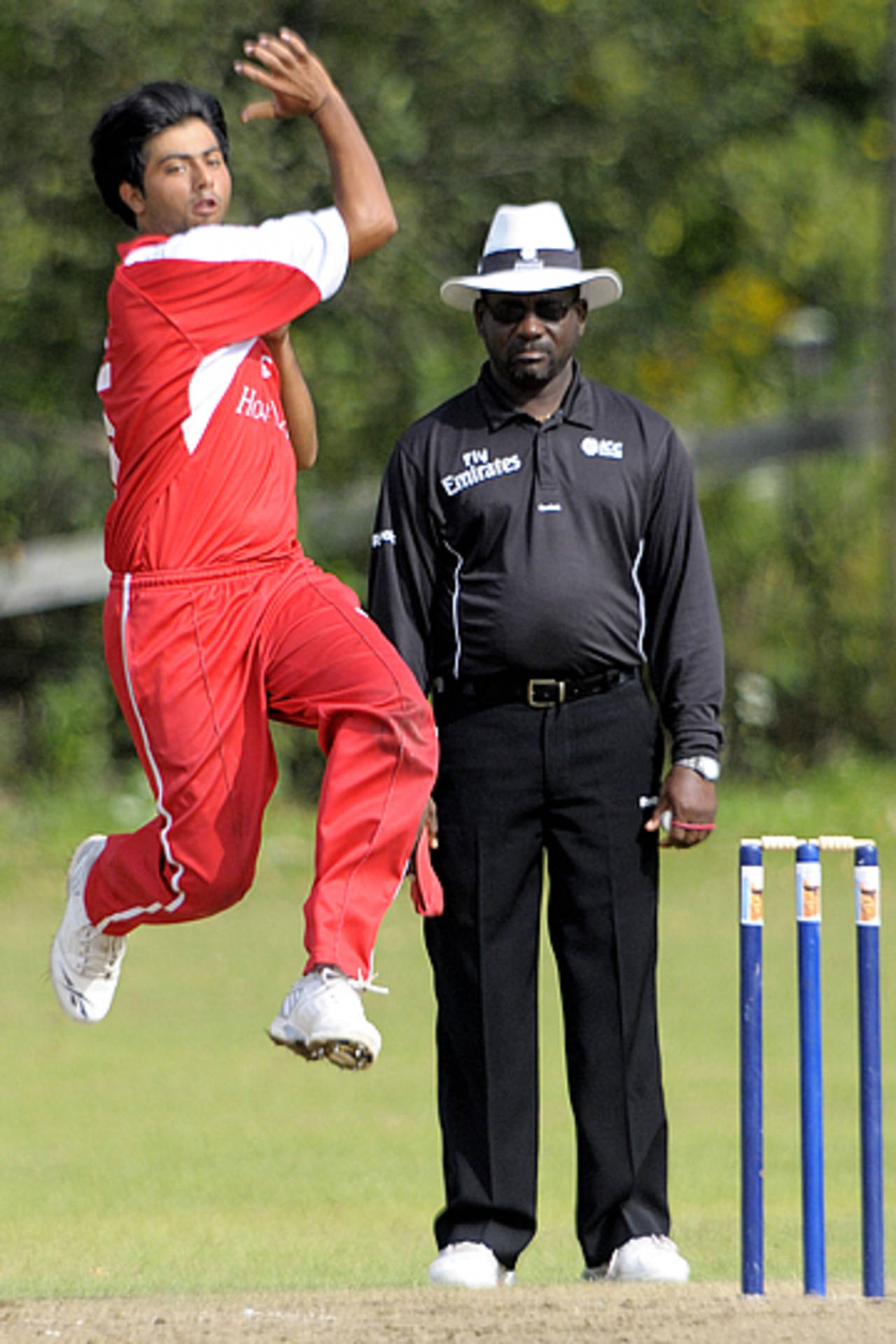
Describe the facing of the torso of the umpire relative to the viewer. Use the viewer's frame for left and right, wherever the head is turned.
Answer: facing the viewer
